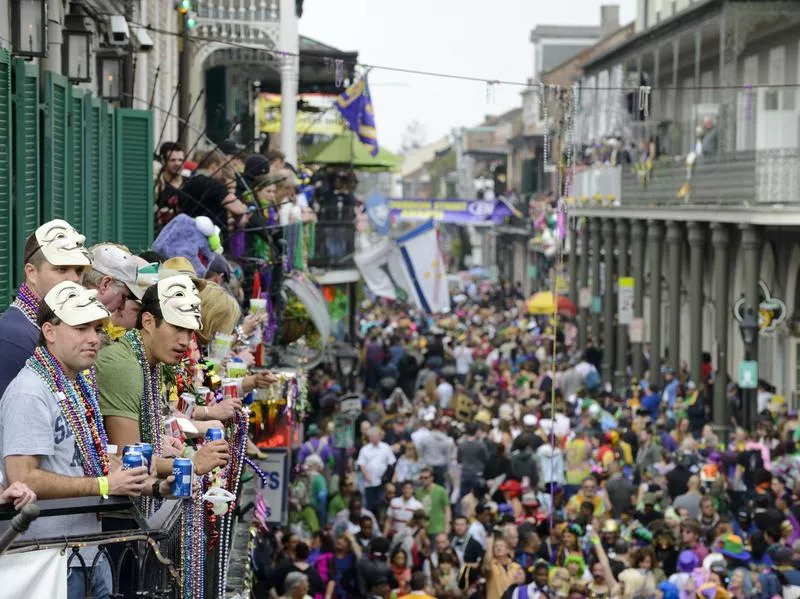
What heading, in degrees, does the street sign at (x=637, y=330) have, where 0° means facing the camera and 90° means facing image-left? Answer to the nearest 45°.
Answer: approximately 0°

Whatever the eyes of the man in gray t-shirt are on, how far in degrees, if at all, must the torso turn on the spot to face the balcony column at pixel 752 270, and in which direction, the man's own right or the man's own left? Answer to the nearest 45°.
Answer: approximately 90° to the man's own left

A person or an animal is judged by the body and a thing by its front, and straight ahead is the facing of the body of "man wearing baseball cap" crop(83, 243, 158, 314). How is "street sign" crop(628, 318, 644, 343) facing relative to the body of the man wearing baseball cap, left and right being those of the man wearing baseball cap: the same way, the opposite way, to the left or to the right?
to the right

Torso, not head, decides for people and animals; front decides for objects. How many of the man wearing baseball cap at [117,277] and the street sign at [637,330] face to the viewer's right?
1

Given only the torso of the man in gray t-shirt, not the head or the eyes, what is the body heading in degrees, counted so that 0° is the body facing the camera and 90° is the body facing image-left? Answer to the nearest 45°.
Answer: approximately 315°

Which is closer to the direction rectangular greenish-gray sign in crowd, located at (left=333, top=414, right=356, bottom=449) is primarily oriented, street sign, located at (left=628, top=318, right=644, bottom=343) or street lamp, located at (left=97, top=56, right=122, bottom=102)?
the street lamp

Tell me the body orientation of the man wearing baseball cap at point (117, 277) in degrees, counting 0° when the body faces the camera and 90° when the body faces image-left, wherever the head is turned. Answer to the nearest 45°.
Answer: approximately 270°

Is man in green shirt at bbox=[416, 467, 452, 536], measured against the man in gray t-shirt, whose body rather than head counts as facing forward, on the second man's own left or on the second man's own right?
on the second man's own left

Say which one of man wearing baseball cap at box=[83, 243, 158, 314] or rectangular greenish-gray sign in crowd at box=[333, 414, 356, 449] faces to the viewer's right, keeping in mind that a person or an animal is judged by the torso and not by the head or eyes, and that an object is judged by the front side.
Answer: the man wearing baseball cap
